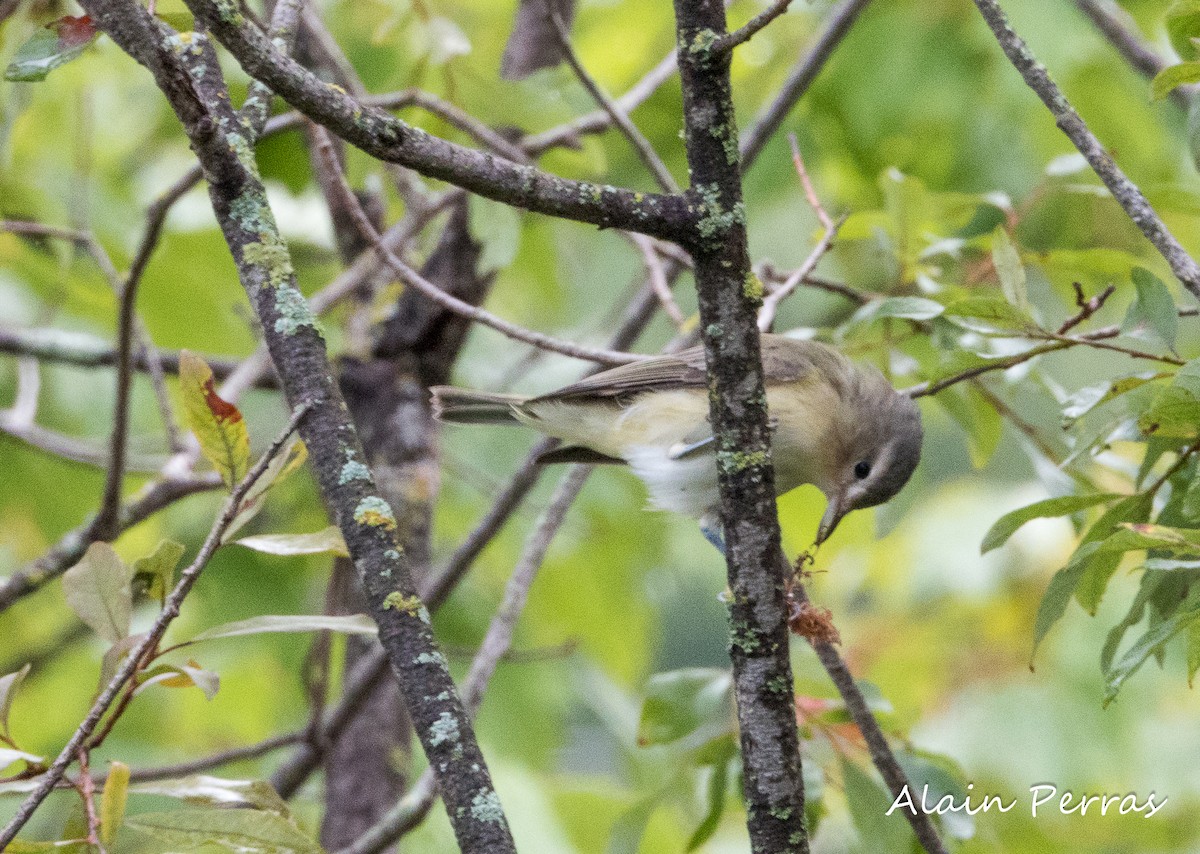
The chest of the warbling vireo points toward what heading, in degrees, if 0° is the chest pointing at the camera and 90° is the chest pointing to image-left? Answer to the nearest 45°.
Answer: approximately 270°

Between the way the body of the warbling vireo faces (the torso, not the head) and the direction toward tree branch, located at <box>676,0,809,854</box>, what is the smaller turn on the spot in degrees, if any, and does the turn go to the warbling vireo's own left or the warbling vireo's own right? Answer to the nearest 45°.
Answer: approximately 90° to the warbling vireo's own right
